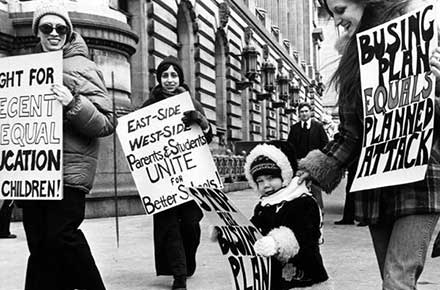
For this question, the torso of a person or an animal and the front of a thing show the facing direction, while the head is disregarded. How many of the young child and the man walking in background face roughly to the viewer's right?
0

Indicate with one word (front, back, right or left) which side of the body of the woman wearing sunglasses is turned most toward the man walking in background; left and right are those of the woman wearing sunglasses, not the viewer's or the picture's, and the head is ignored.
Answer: back

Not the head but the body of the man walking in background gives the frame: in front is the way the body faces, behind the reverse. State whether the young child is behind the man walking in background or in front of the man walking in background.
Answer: in front

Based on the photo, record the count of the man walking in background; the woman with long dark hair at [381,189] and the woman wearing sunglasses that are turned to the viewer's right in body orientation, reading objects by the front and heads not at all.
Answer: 0

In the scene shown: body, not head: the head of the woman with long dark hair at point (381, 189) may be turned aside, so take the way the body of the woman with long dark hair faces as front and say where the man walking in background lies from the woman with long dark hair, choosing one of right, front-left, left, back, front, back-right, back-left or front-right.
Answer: back-right

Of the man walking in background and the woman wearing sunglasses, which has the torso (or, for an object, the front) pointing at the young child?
the man walking in background

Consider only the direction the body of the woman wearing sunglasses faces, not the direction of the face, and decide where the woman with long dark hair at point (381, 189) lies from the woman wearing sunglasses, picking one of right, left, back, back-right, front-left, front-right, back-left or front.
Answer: left

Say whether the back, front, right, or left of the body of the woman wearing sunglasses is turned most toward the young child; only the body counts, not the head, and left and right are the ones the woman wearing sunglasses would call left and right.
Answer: left

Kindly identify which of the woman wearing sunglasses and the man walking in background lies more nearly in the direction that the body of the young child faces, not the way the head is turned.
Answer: the woman wearing sunglasses

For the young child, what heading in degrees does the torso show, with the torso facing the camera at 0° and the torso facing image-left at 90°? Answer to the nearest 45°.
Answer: approximately 45°

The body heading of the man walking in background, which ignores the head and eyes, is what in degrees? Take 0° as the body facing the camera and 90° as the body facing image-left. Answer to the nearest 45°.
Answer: approximately 0°

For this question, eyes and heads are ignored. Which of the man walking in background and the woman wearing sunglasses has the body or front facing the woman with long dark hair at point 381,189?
the man walking in background

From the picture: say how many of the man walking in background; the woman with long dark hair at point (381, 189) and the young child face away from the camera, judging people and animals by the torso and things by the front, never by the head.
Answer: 0

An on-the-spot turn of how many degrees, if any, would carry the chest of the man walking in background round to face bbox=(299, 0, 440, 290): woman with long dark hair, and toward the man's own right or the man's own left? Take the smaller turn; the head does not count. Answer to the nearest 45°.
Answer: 0° — they already face them
